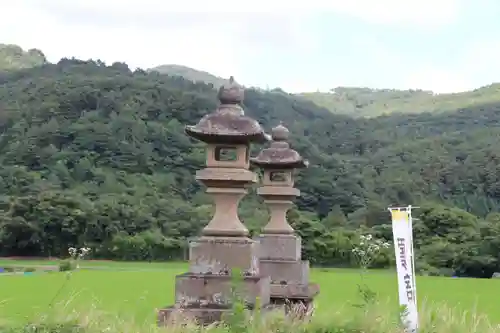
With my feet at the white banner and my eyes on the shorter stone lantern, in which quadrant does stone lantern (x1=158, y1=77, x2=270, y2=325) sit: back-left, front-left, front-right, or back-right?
front-left

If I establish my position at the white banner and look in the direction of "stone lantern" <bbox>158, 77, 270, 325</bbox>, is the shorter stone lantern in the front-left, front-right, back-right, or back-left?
front-right

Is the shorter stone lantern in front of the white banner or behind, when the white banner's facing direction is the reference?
behind

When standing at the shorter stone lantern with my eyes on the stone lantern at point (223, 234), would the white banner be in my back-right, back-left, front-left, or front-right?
front-left

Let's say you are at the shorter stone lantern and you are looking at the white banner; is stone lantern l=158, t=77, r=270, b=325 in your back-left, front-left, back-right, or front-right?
front-right

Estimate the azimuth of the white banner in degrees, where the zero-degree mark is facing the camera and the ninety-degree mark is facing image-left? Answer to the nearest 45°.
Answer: approximately 0°

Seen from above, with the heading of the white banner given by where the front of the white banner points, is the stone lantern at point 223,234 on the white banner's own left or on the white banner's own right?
on the white banner's own right
